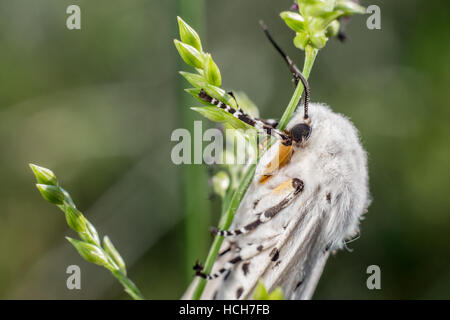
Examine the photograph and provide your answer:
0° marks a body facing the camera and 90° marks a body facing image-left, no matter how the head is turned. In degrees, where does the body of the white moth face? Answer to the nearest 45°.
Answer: approximately 90°

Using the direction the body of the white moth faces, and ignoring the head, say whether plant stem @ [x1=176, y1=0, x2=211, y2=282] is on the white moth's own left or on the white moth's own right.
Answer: on the white moth's own right
